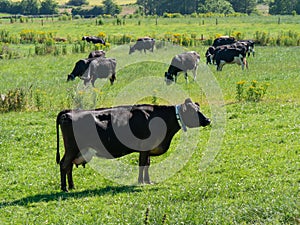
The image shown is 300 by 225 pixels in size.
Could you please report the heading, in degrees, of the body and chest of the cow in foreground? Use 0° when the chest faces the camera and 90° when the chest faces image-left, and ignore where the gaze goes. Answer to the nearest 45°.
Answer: approximately 270°

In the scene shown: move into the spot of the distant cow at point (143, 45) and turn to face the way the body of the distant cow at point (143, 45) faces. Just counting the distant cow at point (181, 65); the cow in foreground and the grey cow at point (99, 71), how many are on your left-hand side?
3

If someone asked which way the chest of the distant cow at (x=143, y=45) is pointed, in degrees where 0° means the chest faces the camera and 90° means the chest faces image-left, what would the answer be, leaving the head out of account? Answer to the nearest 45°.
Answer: approximately 90°

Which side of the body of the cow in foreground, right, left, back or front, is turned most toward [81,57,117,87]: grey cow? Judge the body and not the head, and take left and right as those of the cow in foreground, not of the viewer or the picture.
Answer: left

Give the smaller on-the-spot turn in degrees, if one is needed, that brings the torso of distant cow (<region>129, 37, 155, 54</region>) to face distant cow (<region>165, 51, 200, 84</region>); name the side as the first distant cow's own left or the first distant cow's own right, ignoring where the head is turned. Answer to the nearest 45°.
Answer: approximately 90° to the first distant cow's own left

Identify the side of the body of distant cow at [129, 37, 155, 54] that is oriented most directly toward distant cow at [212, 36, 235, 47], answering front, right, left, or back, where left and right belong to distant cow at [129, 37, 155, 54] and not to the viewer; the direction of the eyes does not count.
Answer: back

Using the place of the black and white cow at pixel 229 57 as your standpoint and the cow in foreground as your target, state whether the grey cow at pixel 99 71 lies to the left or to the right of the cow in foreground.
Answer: right

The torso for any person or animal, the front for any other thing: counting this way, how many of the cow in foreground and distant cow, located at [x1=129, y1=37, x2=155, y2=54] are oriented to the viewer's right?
1
